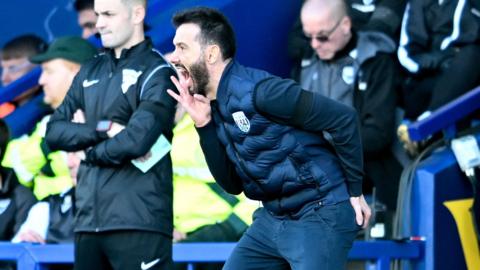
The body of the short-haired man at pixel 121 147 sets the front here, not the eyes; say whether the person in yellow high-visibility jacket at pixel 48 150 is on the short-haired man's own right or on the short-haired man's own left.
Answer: on the short-haired man's own right

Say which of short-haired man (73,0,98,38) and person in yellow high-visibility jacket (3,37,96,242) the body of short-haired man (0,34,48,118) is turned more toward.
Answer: the person in yellow high-visibility jacket

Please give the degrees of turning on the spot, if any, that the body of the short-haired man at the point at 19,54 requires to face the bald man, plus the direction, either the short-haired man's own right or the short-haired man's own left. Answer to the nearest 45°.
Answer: approximately 90° to the short-haired man's own left

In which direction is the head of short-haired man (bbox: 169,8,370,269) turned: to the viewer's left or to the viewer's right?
to the viewer's left
